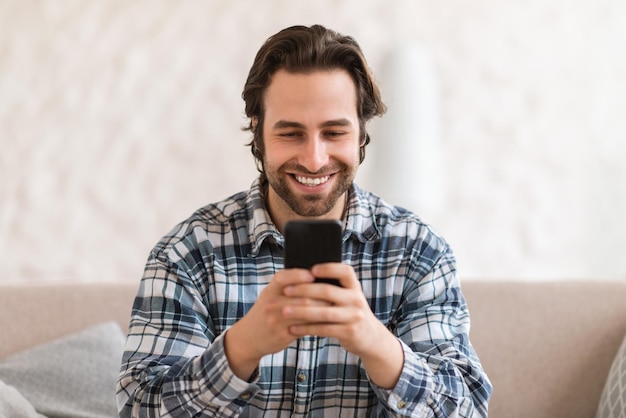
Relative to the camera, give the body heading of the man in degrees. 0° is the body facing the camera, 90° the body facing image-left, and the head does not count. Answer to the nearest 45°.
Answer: approximately 0°
